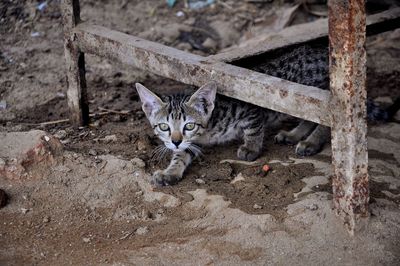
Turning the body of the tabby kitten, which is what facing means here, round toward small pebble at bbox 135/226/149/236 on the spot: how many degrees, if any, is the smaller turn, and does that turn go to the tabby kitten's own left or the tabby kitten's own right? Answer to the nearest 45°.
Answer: approximately 45° to the tabby kitten's own left

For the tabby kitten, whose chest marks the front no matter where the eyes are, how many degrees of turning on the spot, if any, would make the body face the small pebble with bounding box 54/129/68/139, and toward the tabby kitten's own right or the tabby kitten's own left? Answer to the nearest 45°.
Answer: approximately 45° to the tabby kitten's own right

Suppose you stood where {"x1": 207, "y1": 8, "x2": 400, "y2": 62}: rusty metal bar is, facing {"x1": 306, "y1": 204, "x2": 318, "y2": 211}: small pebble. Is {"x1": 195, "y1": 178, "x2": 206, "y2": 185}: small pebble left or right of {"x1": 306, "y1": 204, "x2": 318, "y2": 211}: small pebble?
right

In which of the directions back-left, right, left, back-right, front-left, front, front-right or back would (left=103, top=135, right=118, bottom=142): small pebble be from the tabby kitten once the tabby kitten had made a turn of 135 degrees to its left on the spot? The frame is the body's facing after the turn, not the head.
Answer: back

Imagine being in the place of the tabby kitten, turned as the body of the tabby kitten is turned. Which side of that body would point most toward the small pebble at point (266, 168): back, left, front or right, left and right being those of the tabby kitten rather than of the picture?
left

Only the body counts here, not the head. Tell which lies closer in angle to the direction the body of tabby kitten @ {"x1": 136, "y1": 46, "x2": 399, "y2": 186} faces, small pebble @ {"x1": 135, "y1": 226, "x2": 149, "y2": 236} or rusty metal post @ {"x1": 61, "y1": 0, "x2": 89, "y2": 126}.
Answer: the small pebble

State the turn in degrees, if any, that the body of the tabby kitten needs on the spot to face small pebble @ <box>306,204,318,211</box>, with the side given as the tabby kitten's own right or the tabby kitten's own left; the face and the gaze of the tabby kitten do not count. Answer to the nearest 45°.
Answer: approximately 90° to the tabby kitten's own left

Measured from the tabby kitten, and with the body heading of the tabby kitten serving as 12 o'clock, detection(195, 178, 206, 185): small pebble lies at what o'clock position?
The small pebble is roughly at 11 o'clock from the tabby kitten.

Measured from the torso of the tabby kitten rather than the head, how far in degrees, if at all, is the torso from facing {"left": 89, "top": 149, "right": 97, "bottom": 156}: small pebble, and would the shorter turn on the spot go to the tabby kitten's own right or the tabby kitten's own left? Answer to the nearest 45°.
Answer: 0° — it already faces it

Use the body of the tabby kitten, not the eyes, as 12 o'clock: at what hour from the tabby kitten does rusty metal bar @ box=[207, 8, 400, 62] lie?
The rusty metal bar is roughly at 6 o'clock from the tabby kitten.

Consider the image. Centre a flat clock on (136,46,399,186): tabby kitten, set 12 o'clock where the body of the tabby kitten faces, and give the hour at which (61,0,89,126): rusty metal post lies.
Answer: The rusty metal post is roughly at 2 o'clock from the tabby kitten.

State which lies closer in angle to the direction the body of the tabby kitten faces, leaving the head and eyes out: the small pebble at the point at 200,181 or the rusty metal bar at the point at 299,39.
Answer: the small pebble

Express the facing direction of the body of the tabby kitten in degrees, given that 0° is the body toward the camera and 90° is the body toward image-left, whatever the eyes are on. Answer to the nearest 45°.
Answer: approximately 45°

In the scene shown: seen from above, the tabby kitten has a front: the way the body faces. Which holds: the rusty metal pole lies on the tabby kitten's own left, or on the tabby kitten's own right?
on the tabby kitten's own left
